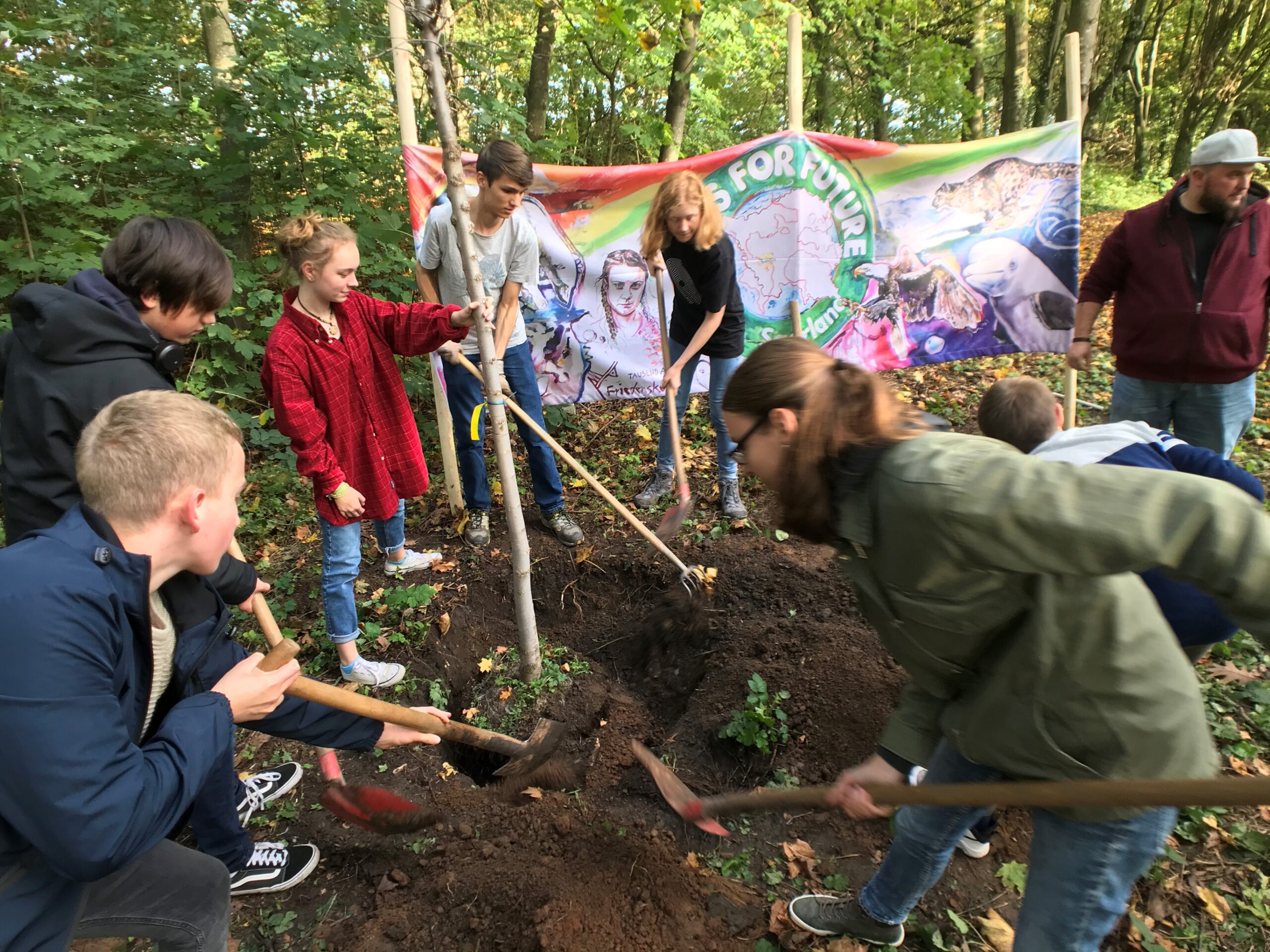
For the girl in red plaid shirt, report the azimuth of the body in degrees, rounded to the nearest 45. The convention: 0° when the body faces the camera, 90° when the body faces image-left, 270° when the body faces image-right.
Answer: approximately 315°

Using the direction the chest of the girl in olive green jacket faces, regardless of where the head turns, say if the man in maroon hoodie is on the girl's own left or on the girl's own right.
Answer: on the girl's own right

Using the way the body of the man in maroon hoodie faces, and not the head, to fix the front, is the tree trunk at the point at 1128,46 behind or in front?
behind

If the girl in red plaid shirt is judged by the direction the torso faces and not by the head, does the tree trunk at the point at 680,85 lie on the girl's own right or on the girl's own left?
on the girl's own left

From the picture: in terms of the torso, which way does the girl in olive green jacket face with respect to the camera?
to the viewer's left

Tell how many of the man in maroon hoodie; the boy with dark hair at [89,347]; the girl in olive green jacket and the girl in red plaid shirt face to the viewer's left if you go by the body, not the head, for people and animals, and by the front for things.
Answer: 1

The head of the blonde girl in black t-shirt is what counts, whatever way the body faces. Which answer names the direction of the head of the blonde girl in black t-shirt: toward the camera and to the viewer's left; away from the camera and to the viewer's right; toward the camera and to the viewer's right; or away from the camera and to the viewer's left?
toward the camera and to the viewer's left

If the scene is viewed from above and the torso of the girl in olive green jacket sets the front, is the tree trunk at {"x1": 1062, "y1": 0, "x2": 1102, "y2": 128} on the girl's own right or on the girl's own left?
on the girl's own right

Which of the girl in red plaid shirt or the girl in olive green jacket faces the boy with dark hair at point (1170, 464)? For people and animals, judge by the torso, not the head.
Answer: the girl in red plaid shirt

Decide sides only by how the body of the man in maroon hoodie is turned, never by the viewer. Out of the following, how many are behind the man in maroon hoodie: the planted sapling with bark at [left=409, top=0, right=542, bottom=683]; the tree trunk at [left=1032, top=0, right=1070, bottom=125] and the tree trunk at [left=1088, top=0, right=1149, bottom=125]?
2

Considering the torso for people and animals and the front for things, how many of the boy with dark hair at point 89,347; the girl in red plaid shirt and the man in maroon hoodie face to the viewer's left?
0

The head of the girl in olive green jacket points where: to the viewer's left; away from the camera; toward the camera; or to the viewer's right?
to the viewer's left

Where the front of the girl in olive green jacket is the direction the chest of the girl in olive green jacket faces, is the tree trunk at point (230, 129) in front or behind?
in front

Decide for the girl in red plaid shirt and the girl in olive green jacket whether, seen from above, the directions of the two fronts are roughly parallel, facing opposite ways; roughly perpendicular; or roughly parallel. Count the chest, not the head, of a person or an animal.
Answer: roughly parallel, facing opposite ways

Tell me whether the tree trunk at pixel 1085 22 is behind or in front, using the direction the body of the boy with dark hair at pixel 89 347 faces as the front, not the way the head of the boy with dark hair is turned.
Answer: in front

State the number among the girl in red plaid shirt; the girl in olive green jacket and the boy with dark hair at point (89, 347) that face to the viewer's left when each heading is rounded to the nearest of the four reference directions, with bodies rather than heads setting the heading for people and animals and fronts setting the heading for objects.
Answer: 1

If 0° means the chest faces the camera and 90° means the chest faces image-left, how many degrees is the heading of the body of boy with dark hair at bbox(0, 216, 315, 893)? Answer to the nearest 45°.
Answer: approximately 270°

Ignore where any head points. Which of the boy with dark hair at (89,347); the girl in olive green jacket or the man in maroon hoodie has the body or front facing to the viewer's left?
the girl in olive green jacket

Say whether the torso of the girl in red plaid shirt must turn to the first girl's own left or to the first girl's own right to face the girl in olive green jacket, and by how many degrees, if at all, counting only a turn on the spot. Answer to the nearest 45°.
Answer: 0° — they already face them

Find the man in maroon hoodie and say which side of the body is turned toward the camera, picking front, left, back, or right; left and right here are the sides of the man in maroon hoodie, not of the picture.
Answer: front

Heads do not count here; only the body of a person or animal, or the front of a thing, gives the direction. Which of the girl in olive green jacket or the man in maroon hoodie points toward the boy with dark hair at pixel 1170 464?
the man in maroon hoodie
